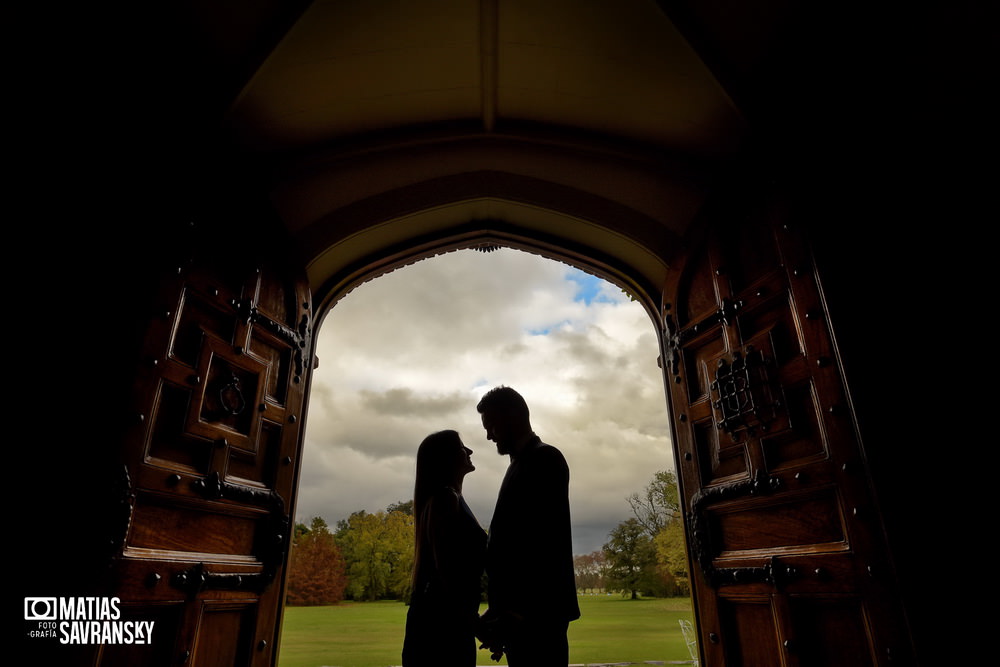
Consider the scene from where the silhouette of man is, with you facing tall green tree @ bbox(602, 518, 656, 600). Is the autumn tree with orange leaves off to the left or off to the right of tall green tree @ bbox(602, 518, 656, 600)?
left

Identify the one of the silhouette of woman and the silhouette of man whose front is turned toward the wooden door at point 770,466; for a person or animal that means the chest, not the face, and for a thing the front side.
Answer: the silhouette of woman

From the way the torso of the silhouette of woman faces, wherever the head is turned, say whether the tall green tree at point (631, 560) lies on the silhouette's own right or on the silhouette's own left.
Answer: on the silhouette's own left

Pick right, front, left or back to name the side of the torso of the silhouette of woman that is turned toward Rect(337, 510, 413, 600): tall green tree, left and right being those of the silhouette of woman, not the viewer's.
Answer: left

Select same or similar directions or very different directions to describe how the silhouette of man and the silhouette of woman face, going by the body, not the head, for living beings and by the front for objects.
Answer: very different directions

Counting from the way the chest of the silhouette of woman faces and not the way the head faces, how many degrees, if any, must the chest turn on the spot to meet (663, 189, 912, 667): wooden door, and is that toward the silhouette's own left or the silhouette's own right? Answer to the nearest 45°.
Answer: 0° — they already face it

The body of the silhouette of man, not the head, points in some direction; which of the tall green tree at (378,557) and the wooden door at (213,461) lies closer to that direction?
the wooden door

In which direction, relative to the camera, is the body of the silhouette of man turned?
to the viewer's left

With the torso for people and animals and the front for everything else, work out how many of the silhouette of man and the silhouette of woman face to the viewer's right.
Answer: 1

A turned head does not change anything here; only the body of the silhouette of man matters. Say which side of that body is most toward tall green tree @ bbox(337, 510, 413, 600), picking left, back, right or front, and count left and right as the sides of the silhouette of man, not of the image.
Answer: right

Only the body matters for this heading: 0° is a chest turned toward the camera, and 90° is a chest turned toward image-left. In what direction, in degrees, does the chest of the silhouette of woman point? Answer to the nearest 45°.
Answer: approximately 270°
